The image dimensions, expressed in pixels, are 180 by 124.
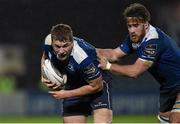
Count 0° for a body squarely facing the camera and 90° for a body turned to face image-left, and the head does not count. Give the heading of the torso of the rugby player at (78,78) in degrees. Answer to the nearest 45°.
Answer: approximately 45°

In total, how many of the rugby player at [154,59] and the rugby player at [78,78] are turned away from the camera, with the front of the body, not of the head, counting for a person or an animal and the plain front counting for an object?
0

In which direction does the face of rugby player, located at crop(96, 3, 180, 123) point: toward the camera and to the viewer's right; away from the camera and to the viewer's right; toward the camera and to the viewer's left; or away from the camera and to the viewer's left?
toward the camera and to the viewer's left

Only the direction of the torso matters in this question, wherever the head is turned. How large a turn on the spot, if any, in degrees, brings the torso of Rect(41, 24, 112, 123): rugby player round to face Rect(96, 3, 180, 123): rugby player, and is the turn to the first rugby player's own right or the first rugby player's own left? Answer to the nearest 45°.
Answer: approximately 135° to the first rugby player's own left

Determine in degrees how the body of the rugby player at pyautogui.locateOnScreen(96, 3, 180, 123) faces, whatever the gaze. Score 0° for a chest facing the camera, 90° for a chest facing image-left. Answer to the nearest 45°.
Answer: approximately 45°

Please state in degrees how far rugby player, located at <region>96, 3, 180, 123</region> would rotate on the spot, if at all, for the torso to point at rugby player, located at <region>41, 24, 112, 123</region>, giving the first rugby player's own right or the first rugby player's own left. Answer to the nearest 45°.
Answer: approximately 45° to the first rugby player's own right

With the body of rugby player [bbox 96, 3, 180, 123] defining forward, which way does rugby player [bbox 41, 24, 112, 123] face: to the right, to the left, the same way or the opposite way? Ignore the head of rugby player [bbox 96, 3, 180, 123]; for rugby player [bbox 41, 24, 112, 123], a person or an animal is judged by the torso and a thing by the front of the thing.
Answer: the same way
